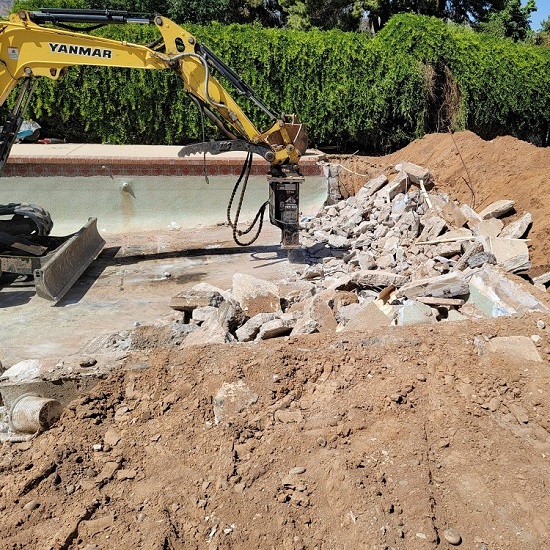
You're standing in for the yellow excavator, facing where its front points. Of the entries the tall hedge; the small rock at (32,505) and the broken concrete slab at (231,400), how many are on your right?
2

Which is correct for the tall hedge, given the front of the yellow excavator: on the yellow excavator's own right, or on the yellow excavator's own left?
on the yellow excavator's own left

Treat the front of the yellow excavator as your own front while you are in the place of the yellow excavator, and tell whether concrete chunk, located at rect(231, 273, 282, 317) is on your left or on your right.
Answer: on your right

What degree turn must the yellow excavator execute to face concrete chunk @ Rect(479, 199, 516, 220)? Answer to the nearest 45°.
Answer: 0° — it already faces it

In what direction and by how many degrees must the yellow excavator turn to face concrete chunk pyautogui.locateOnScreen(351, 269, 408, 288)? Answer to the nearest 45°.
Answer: approximately 45° to its right

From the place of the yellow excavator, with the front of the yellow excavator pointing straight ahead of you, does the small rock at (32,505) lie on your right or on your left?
on your right

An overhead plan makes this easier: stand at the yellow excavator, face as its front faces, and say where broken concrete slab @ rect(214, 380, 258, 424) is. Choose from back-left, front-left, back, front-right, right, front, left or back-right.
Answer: right

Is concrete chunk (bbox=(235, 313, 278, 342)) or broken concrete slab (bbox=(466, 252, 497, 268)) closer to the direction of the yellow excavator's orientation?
the broken concrete slab

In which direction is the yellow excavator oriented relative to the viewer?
to the viewer's right

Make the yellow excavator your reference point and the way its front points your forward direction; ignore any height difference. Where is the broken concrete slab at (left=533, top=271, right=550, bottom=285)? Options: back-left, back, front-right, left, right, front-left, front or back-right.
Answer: front-right

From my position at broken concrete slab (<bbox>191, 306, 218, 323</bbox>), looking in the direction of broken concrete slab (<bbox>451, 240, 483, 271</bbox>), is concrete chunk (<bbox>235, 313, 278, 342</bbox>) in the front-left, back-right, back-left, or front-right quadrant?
front-right

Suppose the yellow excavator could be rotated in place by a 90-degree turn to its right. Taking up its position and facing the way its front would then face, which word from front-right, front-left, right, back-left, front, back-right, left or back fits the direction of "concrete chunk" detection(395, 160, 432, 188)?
left

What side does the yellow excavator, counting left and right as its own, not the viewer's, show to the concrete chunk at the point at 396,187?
front

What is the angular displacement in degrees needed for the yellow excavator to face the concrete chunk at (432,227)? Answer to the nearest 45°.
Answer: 0° — it already faces it

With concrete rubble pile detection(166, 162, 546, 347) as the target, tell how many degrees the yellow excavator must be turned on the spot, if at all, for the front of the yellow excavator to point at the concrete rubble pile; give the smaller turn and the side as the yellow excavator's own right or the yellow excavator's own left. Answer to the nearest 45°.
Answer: approximately 45° to the yellow excavator's own right

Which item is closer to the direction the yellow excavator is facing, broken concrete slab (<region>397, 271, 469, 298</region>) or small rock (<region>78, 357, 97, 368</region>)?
the broken concrete slab

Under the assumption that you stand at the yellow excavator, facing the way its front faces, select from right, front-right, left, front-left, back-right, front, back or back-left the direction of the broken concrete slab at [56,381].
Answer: right

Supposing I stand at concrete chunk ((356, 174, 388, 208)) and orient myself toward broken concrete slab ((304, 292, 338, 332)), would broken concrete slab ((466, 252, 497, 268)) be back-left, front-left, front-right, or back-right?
front-left
